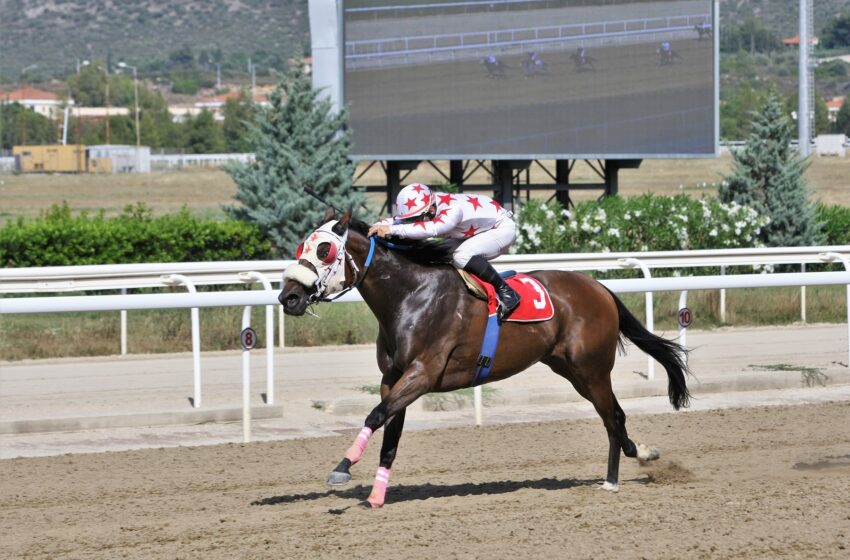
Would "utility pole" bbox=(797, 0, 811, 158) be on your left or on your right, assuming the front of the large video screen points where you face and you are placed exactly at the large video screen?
on your left

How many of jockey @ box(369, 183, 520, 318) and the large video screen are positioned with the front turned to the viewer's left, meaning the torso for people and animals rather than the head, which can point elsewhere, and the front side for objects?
1

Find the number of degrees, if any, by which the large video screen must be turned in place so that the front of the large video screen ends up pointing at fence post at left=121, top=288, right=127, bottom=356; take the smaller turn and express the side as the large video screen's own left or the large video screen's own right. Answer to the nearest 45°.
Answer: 0° — it already faces it

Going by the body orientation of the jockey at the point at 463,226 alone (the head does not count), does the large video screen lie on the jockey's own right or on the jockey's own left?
on the jockey's own right

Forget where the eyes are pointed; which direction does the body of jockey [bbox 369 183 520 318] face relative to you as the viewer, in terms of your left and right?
facing to the left of the viewer

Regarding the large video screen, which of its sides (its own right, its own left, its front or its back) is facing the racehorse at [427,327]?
front

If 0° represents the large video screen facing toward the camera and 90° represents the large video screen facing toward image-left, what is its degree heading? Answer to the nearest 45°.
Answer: approximately 0°

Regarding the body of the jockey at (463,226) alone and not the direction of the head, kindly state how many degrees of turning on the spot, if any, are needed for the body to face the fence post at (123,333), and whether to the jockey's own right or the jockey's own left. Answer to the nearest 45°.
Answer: approximately 45° to the jockey's own right

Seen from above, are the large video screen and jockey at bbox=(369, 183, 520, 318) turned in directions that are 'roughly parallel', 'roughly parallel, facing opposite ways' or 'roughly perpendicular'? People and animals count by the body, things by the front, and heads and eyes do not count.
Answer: roughly perpendicular

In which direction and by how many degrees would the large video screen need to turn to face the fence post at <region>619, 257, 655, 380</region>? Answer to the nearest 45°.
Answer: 0° — it already faces it

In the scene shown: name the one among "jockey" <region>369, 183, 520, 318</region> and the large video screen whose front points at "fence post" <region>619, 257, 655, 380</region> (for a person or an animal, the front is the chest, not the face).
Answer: the large video screen

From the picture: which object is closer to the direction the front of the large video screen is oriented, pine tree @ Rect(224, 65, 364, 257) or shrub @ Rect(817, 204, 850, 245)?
the pine tree

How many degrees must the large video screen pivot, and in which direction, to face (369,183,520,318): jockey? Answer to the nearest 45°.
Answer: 0° — it already faces them
